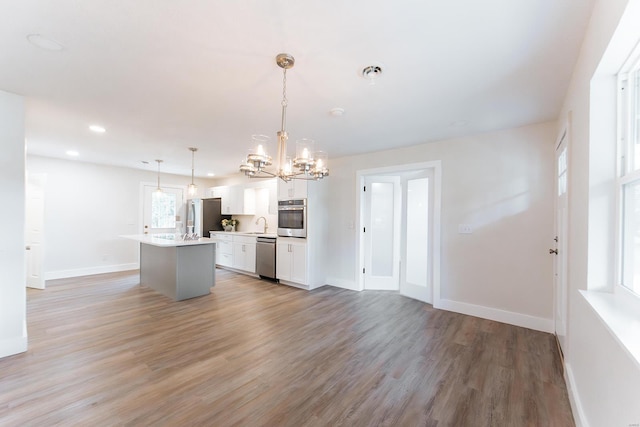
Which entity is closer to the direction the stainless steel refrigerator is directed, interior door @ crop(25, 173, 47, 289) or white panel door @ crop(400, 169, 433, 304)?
the interior door

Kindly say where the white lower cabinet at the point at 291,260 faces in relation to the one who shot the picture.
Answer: facing the viewer and to the left of the viewer

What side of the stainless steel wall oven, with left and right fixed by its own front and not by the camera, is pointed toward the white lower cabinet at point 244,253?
right

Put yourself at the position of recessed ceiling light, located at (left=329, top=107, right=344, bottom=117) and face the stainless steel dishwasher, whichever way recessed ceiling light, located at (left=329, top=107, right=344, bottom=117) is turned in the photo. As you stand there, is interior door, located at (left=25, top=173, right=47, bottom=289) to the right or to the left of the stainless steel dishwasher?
left

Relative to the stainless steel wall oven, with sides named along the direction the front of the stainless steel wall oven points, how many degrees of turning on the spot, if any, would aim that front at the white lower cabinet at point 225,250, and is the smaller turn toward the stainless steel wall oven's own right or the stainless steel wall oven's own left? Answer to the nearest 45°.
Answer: approximately 90° to the stainless steel wall oven's own right

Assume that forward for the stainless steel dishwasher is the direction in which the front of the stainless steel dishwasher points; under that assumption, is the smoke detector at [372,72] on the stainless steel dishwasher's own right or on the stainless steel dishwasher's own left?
on the stainless steel dishwasher's own left

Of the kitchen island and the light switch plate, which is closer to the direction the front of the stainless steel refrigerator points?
the kitchen island

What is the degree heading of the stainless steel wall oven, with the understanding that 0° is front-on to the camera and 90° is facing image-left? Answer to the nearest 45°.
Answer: approximately 45°

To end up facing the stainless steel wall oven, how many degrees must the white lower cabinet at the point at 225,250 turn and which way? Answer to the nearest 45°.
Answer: approximately 90° to its left

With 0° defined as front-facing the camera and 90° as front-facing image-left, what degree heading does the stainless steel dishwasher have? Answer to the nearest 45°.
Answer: approximately 45°

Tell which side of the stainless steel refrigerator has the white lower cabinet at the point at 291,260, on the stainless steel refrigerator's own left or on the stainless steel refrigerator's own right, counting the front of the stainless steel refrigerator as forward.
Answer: on the stainless steel refrigerator's own left

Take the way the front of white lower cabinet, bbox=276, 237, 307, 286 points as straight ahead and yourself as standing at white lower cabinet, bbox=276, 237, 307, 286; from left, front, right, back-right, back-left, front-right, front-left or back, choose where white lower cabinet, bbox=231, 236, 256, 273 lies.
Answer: right

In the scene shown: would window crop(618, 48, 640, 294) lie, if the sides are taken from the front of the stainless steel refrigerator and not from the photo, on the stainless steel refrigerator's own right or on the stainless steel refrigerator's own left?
on the stainless steel refrigerator's own left

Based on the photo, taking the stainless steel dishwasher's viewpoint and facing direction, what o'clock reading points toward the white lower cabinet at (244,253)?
The white lower cabinet is roughly at 3 o'clock from the stainless steel dishwasher.
